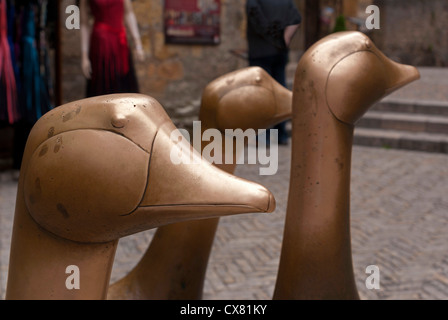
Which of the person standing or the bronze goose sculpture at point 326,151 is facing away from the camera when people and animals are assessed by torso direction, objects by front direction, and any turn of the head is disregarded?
the person standing

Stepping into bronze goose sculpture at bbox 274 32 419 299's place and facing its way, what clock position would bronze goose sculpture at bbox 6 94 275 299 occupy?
bronze goose sculpture at bbox 6 94 275 299 is roughly at 4 o'clock from bronze goose sculpture at bbox 274 32 419 299.

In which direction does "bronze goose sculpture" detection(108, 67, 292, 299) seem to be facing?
to the viewer's right

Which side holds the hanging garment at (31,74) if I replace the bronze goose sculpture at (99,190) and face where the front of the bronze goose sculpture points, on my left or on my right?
on my left

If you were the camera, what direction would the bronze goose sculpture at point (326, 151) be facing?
facing to the right of the viewer

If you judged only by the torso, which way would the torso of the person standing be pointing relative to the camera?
away from the camera

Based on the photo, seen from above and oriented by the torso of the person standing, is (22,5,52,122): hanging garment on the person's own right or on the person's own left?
on the person's own left

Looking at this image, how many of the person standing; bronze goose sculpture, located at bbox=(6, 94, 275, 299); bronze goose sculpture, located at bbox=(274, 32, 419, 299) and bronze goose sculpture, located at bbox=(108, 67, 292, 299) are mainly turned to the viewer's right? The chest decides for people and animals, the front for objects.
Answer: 3

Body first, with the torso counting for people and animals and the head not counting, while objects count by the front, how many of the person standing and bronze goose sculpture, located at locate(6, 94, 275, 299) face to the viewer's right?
1

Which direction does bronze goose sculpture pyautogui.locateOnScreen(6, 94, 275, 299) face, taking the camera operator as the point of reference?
facing to the right of the viewer
